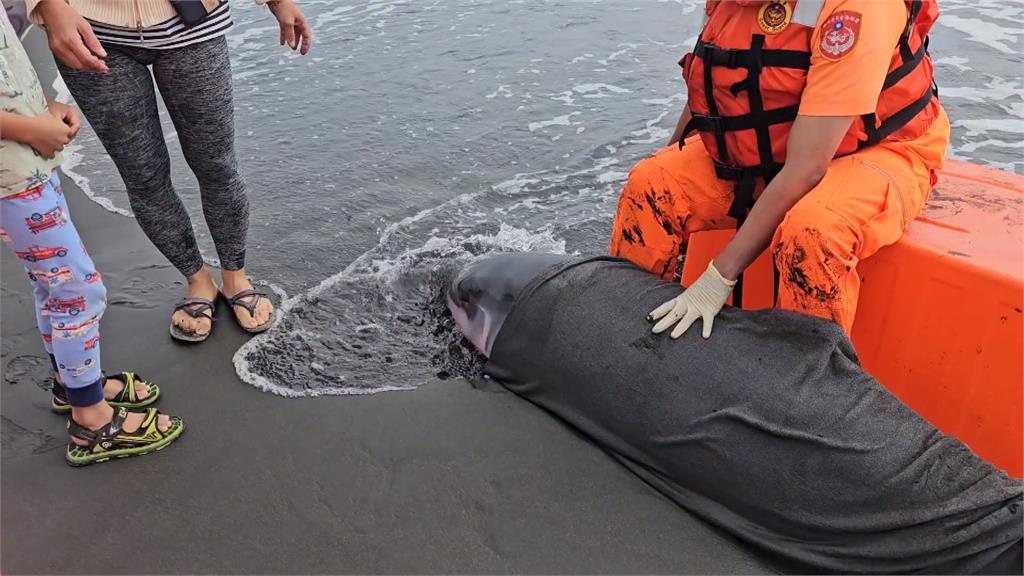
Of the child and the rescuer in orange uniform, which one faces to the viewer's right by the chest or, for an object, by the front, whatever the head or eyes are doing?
the child

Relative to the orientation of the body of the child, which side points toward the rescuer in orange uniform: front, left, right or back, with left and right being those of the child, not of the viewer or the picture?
front

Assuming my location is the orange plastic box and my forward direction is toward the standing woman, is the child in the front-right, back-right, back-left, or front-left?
front-left

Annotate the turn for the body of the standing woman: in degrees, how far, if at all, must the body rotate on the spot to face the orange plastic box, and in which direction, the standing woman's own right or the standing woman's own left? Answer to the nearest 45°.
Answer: approximately 45° to the standing woman's own left

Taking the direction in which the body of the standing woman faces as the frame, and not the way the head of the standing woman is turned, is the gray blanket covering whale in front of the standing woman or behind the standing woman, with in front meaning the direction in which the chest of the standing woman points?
in front

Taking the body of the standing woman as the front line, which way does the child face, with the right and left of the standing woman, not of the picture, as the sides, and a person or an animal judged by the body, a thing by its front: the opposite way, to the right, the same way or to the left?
to the left

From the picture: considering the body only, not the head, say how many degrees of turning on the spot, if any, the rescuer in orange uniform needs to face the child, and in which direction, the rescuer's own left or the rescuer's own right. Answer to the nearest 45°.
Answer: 0° — they already face them

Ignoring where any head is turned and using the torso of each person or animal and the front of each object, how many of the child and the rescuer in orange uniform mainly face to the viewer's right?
1

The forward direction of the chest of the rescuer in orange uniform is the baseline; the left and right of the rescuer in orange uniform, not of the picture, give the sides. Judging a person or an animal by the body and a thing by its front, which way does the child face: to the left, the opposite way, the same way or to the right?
the opposite way

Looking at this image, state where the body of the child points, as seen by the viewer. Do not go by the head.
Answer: to the viewer's right

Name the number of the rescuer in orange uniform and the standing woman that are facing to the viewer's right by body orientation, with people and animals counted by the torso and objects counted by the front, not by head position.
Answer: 0

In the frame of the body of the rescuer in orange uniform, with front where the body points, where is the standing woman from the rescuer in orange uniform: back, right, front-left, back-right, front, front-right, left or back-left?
front-right

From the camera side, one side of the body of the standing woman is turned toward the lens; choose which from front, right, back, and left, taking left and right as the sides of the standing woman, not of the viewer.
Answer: front

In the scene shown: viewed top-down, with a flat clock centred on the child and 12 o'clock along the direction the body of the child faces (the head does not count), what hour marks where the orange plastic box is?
The orange plastic box is roughly at 1 o'clock from the child.

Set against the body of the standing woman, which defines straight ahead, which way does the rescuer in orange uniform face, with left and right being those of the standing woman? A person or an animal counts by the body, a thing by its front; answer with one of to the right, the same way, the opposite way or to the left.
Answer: to the right
